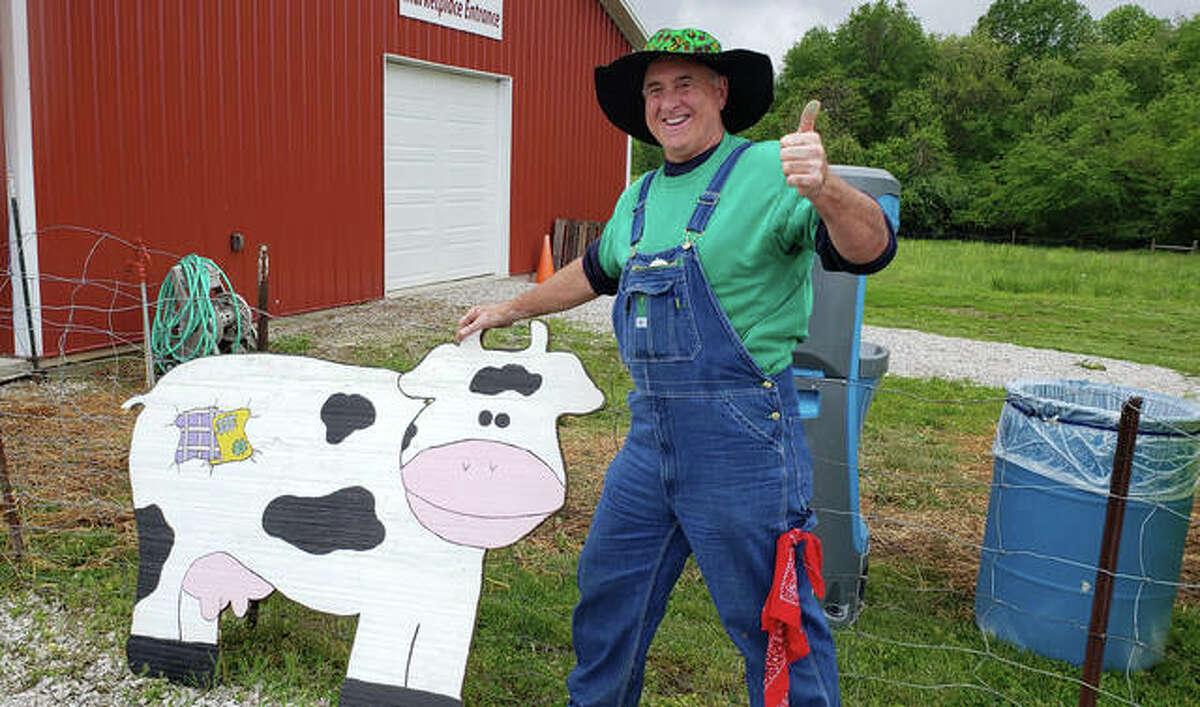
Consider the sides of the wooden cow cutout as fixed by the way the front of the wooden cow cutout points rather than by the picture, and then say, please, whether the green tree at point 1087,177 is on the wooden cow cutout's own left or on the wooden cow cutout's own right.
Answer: on the wooden cow cutout's own left

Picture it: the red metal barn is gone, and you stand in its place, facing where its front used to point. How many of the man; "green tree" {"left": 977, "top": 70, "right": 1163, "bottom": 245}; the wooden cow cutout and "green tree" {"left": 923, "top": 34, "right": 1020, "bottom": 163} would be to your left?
2

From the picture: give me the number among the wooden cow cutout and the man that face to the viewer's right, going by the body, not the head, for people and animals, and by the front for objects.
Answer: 1

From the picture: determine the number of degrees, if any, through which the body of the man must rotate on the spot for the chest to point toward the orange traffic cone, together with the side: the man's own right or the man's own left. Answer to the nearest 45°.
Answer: approximately 135° to the man's own right

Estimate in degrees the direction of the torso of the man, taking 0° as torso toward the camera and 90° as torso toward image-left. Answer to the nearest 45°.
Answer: approximately 45°

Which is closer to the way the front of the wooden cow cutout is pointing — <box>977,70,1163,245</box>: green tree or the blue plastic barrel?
the blue plastic barrel

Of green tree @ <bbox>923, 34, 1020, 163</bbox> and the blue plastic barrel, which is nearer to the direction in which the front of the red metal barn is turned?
the blue plastic barrel

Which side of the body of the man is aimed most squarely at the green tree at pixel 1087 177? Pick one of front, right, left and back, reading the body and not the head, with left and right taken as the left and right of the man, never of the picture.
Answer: back

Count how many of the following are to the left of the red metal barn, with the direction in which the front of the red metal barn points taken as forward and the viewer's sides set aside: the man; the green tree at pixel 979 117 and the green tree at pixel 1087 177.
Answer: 2

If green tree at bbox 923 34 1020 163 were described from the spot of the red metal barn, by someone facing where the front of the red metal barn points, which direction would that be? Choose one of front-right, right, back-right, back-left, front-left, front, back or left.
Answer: left

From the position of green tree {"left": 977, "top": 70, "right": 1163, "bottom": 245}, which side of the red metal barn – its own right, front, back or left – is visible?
left

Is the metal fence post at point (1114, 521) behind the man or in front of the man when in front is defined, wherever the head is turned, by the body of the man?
behind

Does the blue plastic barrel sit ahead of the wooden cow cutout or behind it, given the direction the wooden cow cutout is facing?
ahead

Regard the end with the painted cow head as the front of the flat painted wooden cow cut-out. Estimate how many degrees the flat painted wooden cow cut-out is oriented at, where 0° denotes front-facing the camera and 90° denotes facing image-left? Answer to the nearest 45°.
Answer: approximately 270°
